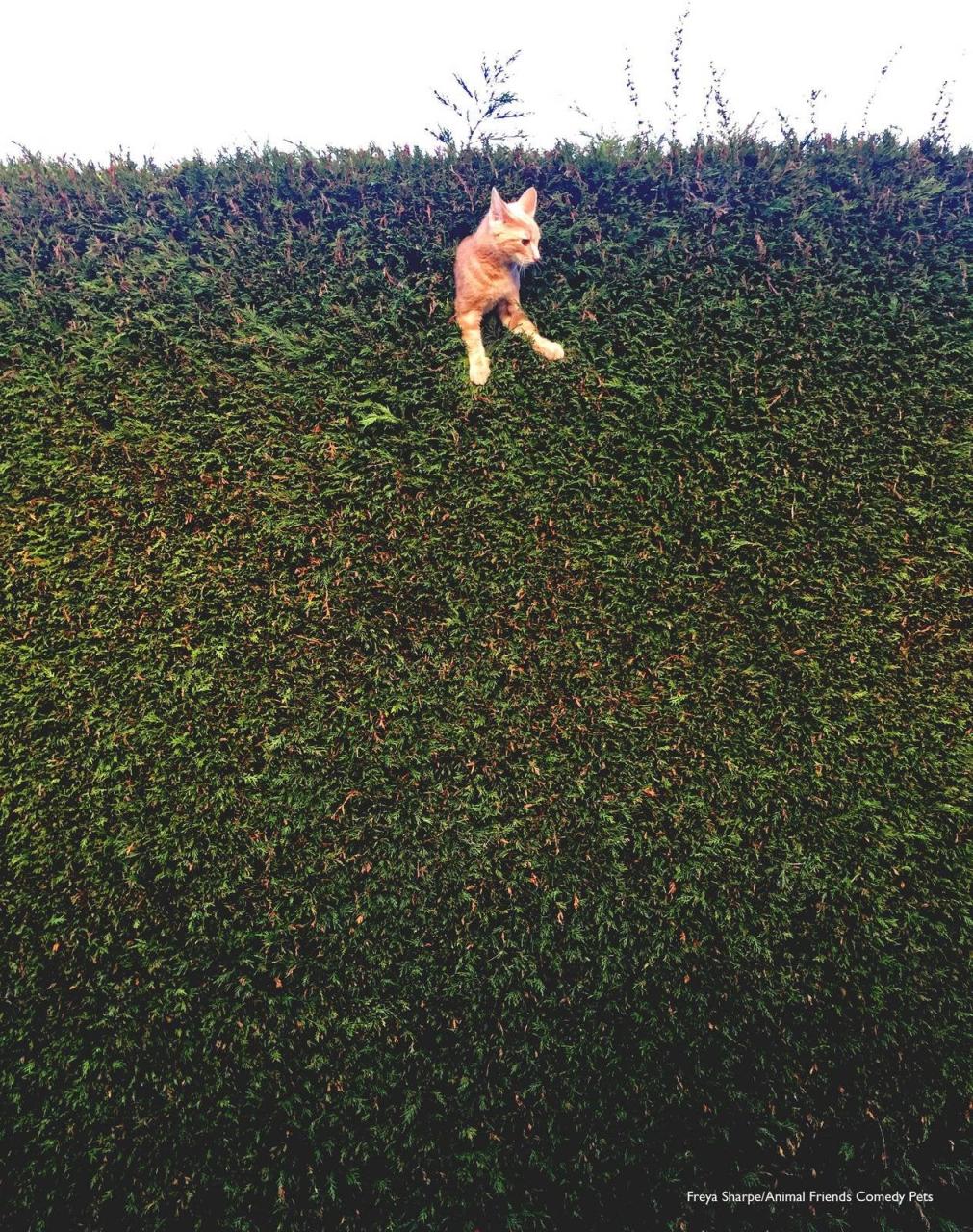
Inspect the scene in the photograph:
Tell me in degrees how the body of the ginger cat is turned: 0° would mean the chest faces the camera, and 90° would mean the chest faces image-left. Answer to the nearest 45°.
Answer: approximately 315°
